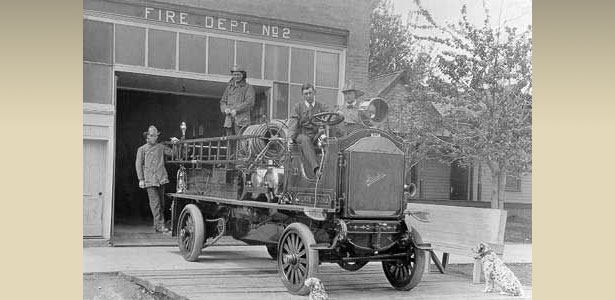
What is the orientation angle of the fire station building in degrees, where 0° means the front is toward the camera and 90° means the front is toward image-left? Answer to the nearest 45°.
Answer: approximately 315°

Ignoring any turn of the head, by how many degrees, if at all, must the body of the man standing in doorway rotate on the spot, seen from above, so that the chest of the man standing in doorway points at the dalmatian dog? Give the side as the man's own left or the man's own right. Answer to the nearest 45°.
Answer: approximately 90° to the man's own left

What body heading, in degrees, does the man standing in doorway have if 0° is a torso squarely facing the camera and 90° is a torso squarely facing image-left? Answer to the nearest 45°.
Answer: approximately 0°

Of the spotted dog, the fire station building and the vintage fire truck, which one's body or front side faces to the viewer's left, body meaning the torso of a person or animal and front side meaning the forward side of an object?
the spotted dog

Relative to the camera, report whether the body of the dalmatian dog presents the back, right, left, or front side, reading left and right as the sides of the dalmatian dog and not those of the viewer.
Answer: left
